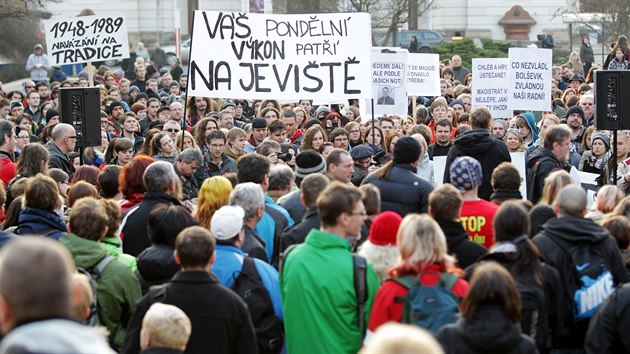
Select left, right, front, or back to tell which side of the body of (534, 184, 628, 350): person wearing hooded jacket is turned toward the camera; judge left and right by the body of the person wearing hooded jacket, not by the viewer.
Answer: back

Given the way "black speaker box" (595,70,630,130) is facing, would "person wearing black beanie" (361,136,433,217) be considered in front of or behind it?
behind

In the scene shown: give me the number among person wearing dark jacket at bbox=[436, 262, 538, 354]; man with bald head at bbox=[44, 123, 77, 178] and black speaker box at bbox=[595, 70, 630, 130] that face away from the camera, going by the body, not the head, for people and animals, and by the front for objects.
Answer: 2

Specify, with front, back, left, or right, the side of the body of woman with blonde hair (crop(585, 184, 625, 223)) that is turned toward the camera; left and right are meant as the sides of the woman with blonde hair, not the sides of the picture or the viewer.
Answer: back

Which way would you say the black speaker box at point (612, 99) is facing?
away from the camera

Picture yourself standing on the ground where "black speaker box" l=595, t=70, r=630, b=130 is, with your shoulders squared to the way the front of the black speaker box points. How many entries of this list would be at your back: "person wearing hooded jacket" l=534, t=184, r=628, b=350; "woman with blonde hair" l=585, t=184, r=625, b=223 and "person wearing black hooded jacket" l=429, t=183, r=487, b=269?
3

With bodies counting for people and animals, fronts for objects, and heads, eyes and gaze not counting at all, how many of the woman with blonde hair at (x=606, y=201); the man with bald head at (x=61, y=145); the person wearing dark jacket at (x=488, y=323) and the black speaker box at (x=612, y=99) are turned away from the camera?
3

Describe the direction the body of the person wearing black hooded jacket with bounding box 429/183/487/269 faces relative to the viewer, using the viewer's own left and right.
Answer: facing away from the viewer and to the left of the viewer

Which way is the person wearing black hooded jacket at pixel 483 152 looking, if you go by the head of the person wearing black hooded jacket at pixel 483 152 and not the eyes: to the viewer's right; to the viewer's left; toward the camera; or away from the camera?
away from the camera

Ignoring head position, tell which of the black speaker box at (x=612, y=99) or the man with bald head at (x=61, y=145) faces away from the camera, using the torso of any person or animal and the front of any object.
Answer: the black speaker box

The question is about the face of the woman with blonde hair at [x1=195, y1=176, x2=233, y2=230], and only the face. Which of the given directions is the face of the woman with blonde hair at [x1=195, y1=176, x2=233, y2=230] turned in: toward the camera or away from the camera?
away from the camera

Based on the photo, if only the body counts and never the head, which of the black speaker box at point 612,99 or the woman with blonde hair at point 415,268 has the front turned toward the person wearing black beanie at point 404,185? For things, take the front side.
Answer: the woman with blonde hair

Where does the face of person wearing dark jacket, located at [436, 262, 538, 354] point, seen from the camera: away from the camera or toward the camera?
away from the camera
